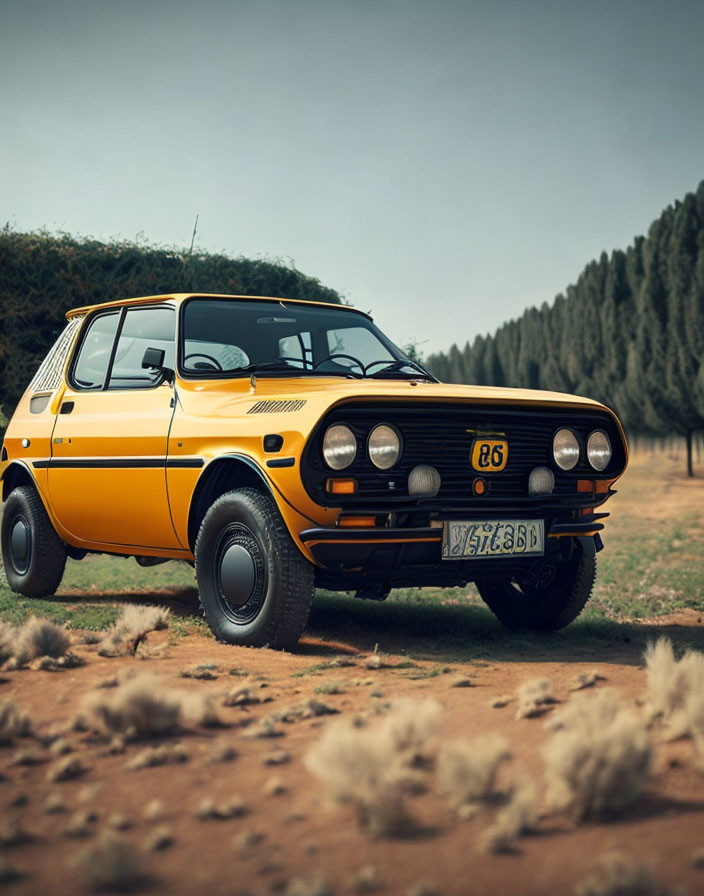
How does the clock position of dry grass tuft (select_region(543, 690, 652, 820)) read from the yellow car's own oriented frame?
The dry grass tuft is roughly at 1 o'clock from the yellow car.

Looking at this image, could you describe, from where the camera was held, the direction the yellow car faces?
facing the viewer and to the right of the viewer

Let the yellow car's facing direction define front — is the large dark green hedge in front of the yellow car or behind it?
behind

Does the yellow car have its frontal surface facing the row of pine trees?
no

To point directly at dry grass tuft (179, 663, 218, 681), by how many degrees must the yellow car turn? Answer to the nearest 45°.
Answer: approximately 45° to its right

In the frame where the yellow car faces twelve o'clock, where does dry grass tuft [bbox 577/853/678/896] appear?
The dry grass tuft is roughly at 1 o'clock from the yellow car.

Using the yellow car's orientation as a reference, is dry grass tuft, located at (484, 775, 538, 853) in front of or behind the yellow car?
in front

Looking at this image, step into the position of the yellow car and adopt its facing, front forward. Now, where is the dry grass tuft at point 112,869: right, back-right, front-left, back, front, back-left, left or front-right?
front-right

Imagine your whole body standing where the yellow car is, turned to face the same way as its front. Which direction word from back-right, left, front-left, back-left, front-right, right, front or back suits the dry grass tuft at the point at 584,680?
front

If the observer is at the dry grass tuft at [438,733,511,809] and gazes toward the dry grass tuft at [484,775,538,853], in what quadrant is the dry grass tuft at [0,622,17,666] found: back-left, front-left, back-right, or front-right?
back-right

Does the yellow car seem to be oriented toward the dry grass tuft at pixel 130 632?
no

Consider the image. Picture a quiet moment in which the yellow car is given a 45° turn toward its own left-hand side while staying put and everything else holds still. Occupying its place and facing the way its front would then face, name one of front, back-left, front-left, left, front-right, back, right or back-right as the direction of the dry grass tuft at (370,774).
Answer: right

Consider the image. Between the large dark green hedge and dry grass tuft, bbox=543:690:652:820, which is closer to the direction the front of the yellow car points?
the dry grass tuft

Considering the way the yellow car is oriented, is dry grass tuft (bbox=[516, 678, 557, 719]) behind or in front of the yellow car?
in front
